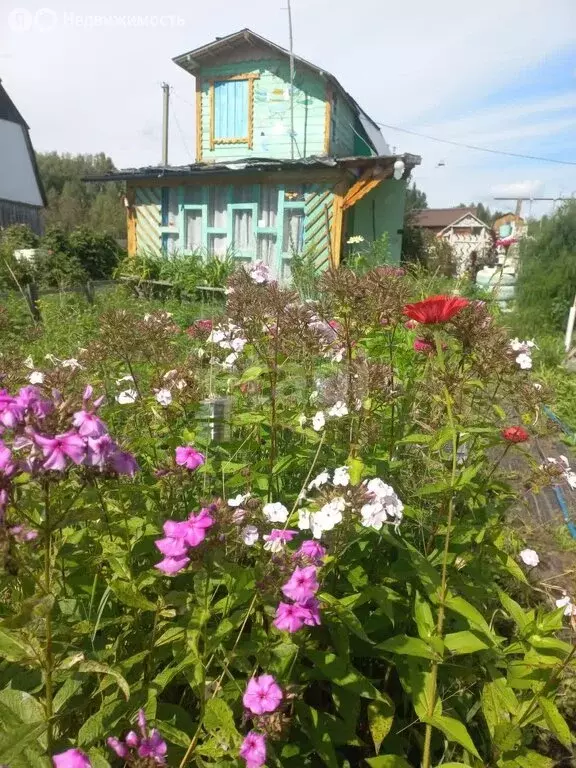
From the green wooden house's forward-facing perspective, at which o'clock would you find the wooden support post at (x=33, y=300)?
The wooden support post is roughly at 1 o'clock from the green wooden house.

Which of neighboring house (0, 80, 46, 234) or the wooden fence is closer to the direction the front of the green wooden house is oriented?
the wooden fence

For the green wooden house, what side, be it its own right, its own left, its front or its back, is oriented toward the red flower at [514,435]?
front

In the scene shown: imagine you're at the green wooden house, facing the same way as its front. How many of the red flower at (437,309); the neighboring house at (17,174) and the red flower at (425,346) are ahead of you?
2

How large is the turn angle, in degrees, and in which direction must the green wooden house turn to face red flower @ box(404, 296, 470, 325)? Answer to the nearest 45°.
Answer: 0° — it already faces it

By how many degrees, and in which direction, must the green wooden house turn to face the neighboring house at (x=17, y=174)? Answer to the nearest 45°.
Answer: approximately 135° to its right

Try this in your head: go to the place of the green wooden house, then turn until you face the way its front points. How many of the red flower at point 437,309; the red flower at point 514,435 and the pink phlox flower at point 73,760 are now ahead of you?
3

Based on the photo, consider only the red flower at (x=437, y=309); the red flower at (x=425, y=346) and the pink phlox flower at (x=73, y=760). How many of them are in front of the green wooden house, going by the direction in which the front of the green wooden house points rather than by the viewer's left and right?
3

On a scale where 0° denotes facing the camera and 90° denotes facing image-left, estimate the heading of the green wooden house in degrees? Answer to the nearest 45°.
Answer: approximately 0°

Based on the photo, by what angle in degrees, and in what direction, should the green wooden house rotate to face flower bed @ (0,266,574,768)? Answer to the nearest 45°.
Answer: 0° — it already faces it

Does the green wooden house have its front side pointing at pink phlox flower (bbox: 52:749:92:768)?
yes

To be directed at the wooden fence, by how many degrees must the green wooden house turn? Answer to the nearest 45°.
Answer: approximately 45° to its right

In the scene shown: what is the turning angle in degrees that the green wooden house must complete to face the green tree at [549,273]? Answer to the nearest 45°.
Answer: approximately 45° to its left
